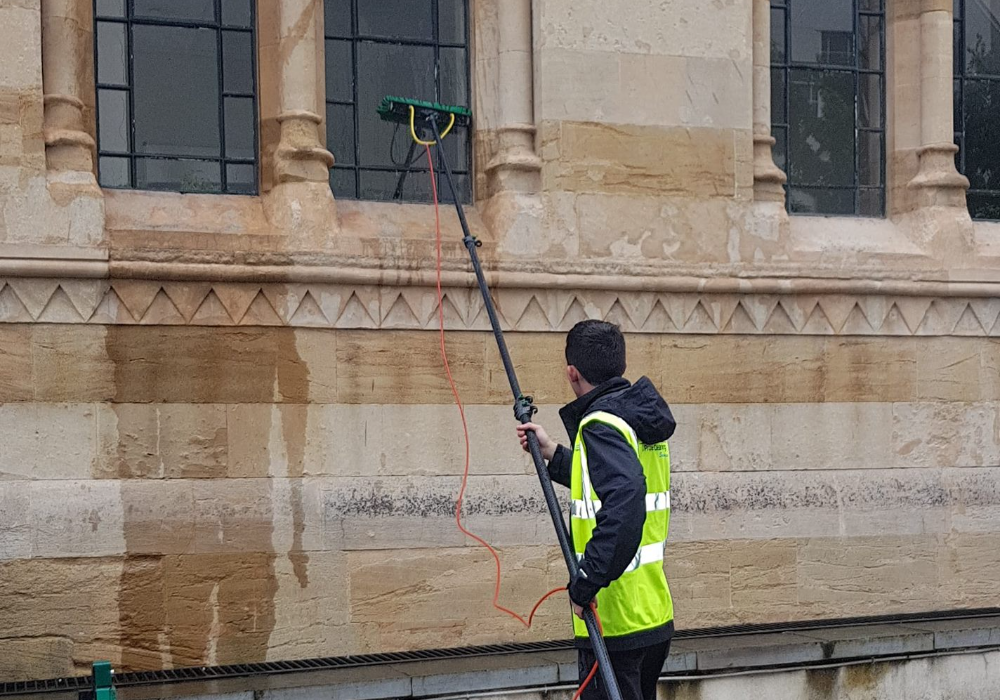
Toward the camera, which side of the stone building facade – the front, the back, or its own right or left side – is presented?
front

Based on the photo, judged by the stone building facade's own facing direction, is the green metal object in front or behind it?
in front

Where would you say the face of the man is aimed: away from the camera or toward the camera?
away from the camera

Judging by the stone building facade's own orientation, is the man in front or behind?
in front
